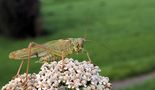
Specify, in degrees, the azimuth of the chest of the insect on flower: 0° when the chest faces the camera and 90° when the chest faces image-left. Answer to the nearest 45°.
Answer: approximately 270°
